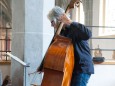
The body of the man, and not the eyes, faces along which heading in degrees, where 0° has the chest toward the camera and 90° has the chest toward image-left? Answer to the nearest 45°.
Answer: approximately 90°

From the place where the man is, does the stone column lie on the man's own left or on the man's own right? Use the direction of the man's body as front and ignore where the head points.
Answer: on the man's own right
